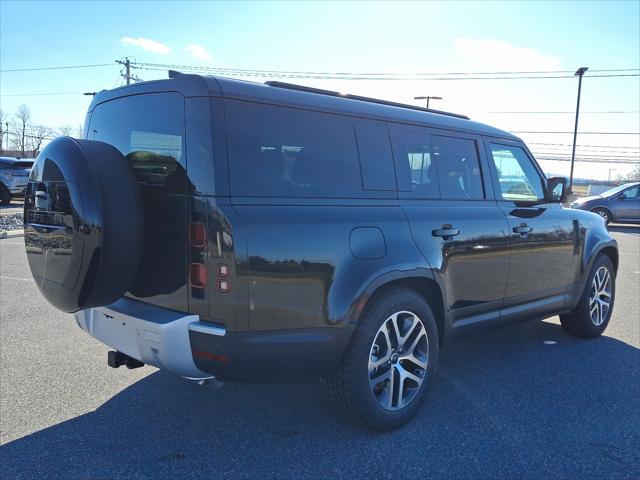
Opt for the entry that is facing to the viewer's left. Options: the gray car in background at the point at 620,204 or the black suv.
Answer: the gray car in background

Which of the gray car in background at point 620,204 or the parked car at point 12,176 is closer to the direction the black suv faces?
the gray car in background

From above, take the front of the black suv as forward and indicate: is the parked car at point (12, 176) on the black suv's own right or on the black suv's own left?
on the black suv's own left

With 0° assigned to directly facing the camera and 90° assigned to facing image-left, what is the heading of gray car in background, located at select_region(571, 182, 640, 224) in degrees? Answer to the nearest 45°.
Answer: approximately 90°

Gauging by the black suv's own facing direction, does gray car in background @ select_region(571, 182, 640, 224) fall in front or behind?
in front

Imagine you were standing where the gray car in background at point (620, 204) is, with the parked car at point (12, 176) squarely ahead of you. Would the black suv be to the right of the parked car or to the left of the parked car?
left

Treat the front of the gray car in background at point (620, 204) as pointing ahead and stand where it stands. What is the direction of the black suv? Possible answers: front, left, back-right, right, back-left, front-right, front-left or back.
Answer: left

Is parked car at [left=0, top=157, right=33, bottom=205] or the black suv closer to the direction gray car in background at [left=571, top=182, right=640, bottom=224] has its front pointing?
the parked car

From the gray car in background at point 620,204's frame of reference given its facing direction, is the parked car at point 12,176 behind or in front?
in front

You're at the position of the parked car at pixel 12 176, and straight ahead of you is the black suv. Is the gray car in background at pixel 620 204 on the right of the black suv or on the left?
left

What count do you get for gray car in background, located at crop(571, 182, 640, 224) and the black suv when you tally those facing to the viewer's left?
1

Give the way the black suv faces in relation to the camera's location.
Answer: facing away from the viewer and to the right of the viewer
